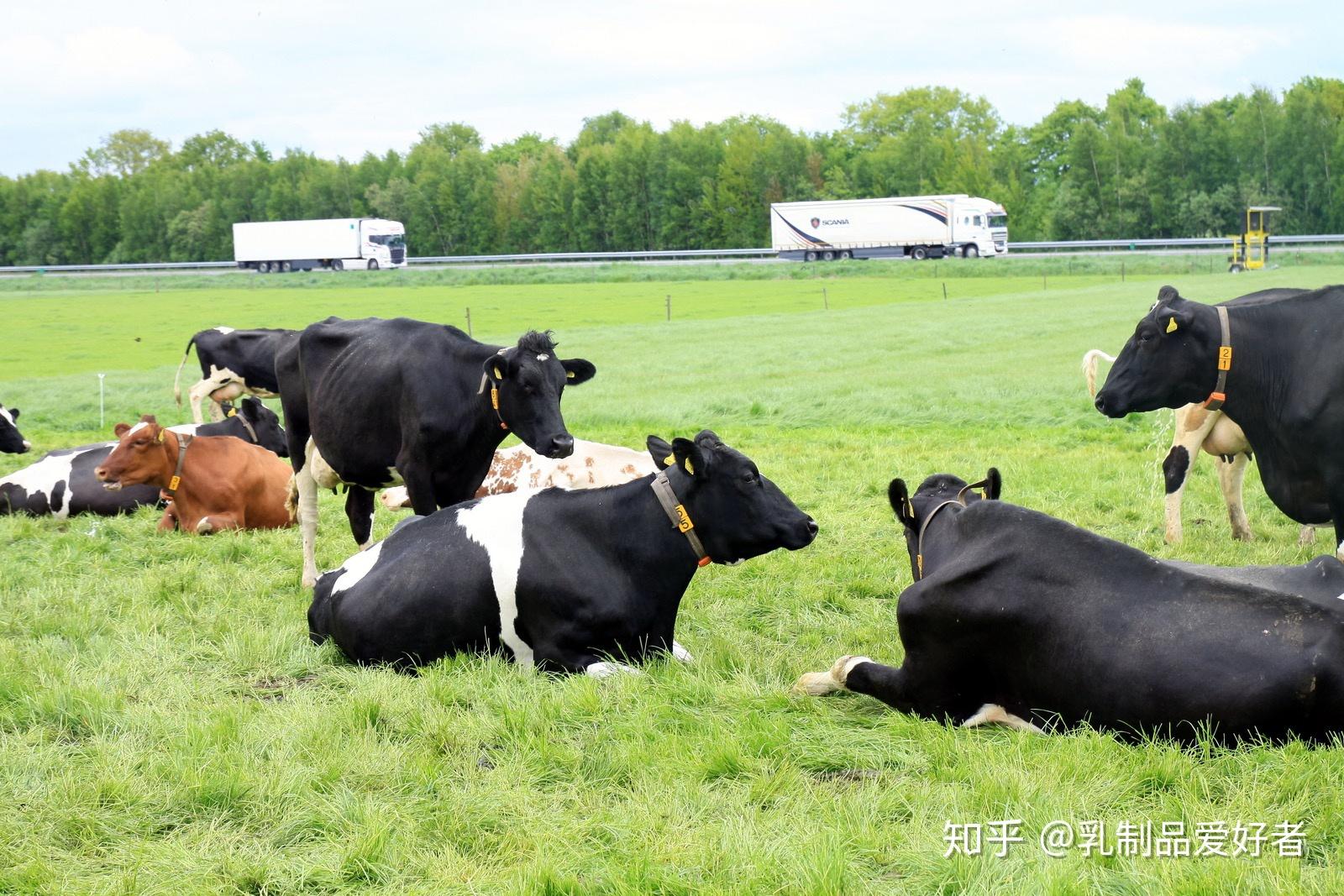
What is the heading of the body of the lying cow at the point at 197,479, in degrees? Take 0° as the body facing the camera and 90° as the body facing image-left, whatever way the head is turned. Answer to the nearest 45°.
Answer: approximately 45°

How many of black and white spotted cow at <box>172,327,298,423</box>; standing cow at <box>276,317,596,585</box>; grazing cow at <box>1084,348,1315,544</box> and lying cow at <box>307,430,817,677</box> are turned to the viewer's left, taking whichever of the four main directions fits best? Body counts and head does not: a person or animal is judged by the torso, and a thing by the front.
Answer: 0

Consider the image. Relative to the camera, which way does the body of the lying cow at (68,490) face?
to the viewer's right

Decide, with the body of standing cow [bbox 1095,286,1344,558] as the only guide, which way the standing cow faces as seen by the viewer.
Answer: to the viewer's left

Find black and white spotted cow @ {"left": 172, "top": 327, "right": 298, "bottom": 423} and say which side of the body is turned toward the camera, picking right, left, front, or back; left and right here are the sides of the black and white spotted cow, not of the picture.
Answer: right

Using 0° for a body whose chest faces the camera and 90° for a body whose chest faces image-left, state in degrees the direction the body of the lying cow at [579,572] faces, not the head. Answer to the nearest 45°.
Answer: approximately 270°

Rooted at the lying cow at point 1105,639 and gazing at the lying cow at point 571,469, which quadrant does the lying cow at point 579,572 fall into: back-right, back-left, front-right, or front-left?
front-left

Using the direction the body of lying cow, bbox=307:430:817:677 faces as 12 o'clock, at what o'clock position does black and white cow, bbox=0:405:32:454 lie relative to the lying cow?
The black and white cow is roughly at 8 o'clock from the lying cow.

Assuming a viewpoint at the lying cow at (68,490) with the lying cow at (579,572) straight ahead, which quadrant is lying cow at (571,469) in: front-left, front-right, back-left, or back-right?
front-left

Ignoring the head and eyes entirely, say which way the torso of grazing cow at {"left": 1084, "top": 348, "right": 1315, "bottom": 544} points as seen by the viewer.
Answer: to the viewer's right

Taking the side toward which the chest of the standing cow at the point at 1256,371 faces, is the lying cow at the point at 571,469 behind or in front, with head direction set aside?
in front
